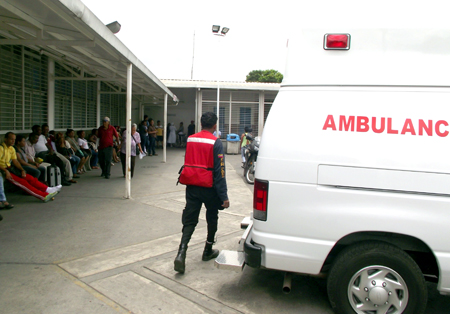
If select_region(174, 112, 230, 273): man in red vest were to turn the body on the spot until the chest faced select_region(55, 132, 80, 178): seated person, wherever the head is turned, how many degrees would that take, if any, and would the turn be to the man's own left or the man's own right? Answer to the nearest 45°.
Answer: approximately 90° to the man's own left

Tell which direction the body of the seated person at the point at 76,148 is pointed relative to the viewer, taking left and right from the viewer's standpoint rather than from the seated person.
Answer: facing to the right of the viewer

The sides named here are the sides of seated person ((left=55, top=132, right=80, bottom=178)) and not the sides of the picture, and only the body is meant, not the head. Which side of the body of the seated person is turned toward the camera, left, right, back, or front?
right
